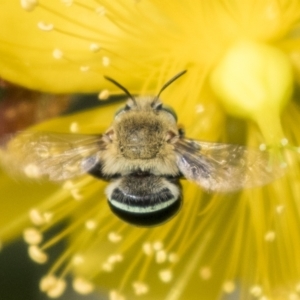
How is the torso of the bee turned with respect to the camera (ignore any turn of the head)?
away from the camera
